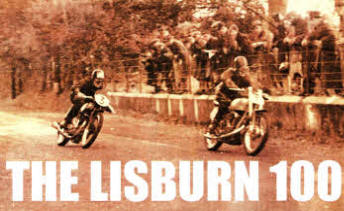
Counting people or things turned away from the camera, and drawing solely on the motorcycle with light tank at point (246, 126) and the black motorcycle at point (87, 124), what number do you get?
0
